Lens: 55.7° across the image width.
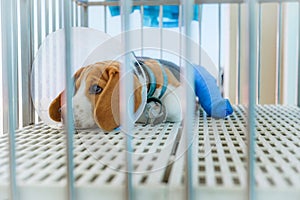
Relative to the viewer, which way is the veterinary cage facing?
toward the camera

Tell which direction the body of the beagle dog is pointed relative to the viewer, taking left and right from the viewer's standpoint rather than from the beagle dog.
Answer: facing the viewer and to the left of the viewer
